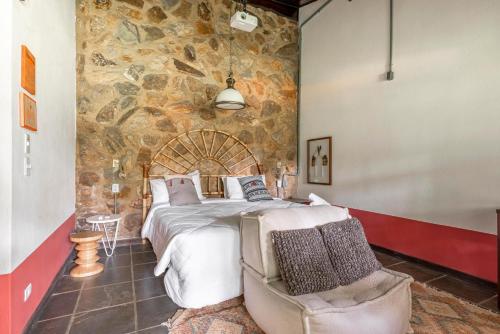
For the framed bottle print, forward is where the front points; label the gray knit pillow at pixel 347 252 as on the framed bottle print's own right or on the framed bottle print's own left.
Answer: on the framed bottle print's own left

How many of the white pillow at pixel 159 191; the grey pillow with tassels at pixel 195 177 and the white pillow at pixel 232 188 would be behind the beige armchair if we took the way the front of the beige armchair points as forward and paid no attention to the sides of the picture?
3

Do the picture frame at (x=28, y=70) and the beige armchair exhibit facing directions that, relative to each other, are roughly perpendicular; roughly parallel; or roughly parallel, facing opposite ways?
roughly perpendicular

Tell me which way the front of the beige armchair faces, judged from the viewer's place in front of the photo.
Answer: facing the viewer and to the right of the viewer

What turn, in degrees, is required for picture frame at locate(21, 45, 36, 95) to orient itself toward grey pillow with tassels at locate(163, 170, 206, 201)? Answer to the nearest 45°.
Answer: approximately 45° to its left

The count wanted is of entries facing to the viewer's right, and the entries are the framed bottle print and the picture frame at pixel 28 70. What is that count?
1

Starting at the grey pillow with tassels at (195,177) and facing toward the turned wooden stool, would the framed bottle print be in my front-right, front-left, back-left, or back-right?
back-left

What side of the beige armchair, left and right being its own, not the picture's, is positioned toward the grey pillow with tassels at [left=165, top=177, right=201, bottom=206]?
back

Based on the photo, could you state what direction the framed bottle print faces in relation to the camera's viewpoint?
facing the viewer and to the left of the viewer

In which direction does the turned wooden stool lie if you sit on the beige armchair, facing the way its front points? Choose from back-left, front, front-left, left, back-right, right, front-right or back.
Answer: back-right

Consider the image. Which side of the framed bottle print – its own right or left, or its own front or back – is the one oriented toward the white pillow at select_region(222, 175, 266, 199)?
front

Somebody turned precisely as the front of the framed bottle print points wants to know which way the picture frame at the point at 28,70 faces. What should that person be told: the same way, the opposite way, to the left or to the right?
the opposite way

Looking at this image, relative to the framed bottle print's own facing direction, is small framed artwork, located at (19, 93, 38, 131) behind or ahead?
ahead

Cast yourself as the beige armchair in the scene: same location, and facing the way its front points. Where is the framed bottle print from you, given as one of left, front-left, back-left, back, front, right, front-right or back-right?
back-left

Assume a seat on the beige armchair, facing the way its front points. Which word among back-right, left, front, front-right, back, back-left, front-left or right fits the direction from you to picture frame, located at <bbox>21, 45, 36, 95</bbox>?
back-right

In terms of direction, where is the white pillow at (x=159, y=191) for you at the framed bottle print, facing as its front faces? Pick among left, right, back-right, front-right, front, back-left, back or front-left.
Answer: front

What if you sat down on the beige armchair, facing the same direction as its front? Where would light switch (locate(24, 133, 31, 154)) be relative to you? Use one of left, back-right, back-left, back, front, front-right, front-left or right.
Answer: back-right

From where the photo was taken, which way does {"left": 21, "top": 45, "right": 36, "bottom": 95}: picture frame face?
to the viewer's right
